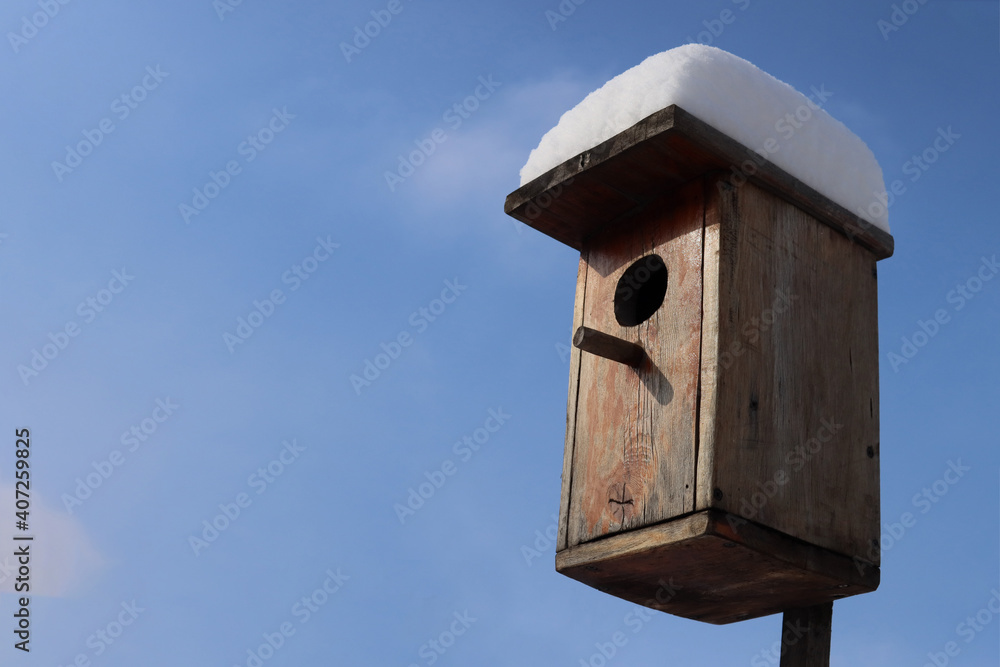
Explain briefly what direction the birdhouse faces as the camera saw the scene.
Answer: facing the viewer and to the left of the viewer
